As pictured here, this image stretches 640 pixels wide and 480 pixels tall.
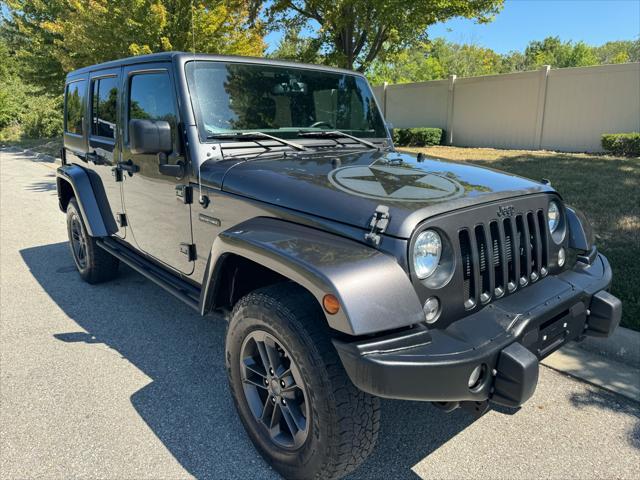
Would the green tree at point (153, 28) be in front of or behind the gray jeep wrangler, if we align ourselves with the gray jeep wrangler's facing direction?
behind

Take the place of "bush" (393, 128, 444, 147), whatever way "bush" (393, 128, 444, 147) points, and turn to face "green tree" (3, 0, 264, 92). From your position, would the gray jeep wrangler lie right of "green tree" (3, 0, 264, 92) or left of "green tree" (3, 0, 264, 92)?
left

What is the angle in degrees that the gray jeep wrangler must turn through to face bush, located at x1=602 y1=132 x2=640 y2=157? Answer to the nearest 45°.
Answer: approximately 90° to its left

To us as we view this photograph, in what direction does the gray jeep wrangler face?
facing the viewer and to the right of the viewer

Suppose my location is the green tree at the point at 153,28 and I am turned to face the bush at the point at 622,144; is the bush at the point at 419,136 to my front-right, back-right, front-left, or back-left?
front-left

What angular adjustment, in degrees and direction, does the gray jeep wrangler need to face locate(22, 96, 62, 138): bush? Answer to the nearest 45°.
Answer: approximately 180°

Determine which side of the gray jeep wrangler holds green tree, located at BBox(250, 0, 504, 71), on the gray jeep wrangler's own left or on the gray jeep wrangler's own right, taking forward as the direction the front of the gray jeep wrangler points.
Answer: on the gray jeep wrangler's own left

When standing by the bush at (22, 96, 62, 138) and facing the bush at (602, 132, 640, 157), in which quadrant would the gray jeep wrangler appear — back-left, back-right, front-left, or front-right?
front-right
